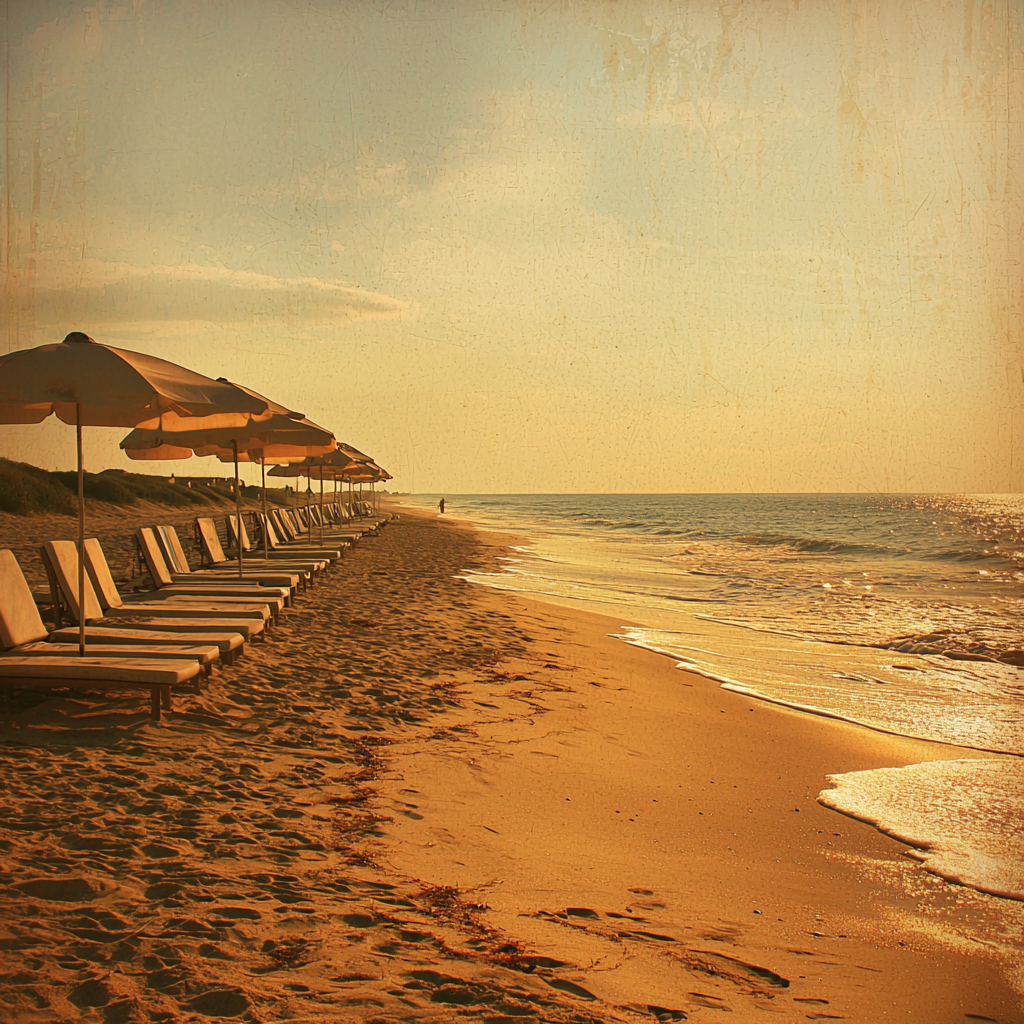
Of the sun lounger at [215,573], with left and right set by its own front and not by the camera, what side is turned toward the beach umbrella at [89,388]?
right

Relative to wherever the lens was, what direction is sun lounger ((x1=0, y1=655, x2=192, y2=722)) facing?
facing to the right of the viewer

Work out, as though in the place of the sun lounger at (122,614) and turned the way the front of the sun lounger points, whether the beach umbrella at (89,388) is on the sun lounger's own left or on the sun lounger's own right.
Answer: on the sun lounger's own right

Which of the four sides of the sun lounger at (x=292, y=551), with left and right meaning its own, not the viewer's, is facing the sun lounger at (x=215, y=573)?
right

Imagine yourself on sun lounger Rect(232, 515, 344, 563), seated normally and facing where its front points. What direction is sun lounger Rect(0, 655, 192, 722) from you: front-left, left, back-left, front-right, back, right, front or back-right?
right

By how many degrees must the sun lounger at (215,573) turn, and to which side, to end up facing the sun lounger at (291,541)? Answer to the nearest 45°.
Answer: approximately 90° to its left

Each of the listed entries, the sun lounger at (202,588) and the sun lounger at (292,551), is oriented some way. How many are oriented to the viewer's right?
2

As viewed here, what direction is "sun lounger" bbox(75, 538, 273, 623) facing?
to the viewer's right

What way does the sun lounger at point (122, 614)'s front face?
to the viewer's right

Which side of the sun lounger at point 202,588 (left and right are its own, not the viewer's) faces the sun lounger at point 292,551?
left

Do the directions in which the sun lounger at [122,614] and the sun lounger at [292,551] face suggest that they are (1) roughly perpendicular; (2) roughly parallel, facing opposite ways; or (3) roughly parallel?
roughly parallel

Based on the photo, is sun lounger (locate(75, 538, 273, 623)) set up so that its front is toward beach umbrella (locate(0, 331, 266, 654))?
no

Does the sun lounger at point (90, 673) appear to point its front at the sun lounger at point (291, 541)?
no

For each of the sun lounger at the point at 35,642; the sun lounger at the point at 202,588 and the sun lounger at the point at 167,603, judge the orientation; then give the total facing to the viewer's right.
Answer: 3

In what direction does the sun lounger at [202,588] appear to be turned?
to the viewer's right

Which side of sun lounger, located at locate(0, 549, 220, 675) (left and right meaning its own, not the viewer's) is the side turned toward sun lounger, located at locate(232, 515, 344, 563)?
left

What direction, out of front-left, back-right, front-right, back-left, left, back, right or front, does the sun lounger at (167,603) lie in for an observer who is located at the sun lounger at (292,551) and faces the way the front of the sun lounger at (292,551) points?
right
